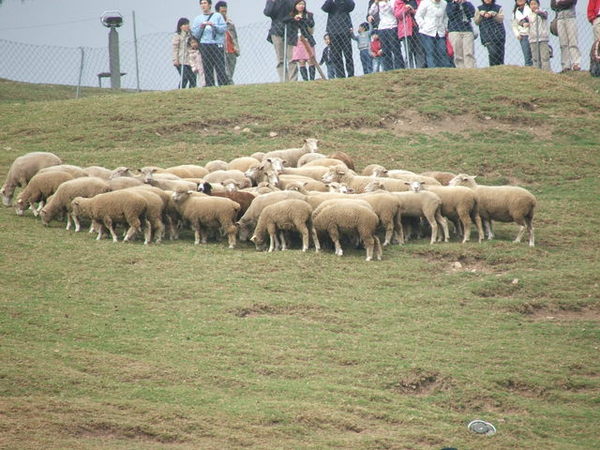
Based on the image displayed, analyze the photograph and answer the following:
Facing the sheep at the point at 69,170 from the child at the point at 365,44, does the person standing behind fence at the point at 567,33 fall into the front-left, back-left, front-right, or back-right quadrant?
back-left

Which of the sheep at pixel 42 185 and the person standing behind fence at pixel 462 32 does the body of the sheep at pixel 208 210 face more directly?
the sheep

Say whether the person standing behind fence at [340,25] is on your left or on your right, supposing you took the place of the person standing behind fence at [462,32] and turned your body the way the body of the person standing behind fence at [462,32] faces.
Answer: on your right

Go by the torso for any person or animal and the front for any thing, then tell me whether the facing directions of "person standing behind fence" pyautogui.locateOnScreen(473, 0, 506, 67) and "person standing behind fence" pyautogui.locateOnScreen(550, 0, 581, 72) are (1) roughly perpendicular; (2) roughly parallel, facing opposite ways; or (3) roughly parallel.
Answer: roughly parallel

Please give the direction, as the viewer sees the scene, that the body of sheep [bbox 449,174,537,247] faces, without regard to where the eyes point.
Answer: to the viewer's left

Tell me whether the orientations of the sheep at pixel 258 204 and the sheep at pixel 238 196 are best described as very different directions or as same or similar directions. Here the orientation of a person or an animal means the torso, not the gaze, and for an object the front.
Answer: same or similar directions

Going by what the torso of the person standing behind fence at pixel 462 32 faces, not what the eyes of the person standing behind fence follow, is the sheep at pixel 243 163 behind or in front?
in front

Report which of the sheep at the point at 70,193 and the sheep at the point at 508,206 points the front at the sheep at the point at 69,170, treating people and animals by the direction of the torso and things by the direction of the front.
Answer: the sheep at the point at 508,206

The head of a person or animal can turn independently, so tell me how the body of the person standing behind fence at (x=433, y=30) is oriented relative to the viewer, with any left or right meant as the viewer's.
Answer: facing the viewer

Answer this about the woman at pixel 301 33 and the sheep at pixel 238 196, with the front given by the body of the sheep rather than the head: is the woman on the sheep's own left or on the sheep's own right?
on the sheep's own right

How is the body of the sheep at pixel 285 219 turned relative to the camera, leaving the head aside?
to the viewer's left

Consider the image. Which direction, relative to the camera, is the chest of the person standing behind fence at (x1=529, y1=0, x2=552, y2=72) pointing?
toward the camera

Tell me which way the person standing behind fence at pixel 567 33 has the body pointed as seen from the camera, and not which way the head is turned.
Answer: toward the camera

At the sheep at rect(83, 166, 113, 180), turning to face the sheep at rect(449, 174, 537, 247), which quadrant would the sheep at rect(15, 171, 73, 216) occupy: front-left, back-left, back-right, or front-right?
back-right

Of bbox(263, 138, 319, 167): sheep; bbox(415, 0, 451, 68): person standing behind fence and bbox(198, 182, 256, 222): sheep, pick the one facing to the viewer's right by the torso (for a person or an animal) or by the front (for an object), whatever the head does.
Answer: bbox(263, 138, 319, 167): sheep
